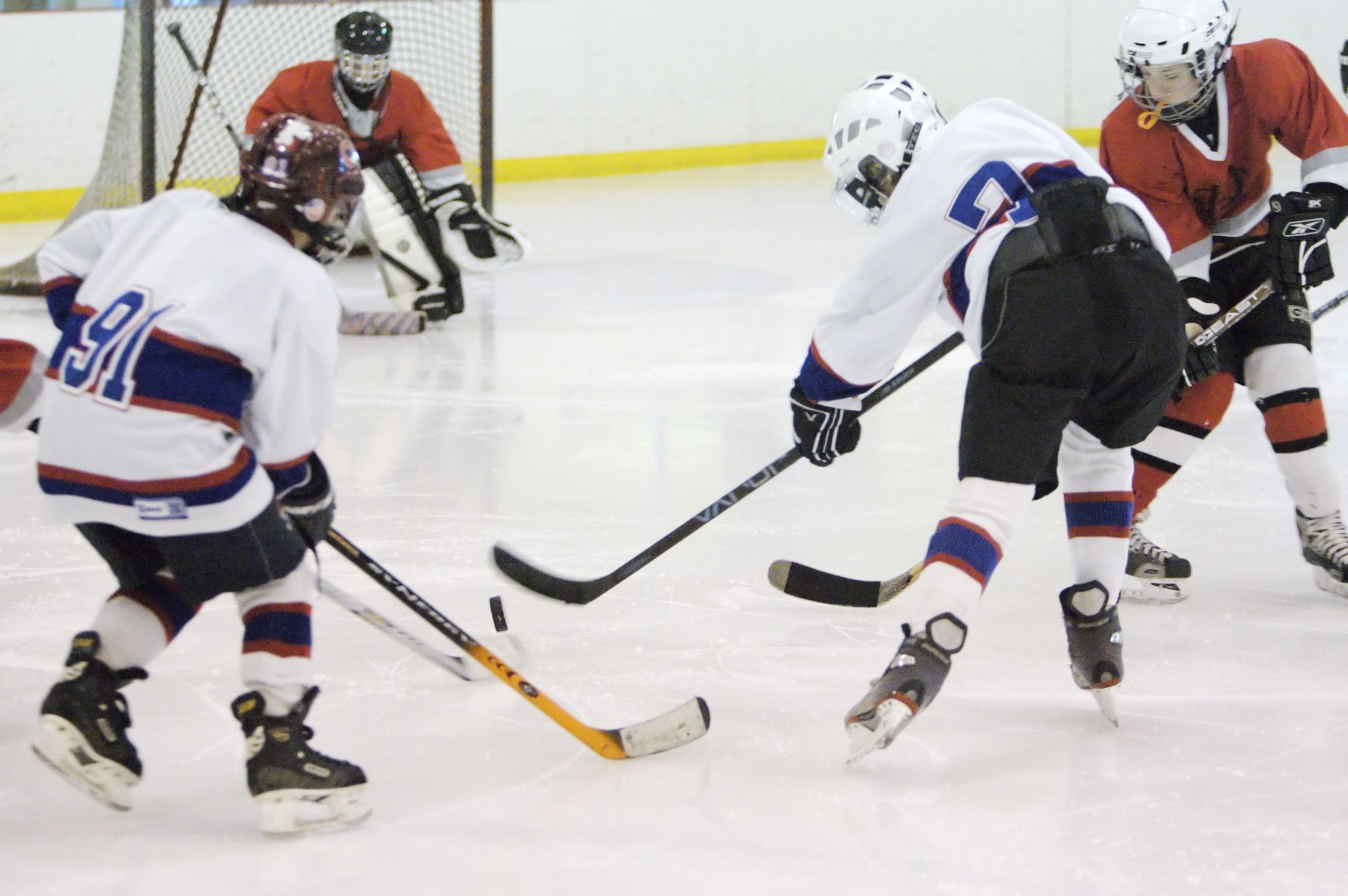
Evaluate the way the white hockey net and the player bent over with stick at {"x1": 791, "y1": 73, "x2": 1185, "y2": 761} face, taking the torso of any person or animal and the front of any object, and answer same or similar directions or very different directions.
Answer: very different directions

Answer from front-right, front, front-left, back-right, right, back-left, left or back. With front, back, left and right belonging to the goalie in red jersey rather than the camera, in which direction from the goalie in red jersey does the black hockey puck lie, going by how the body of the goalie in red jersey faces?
front

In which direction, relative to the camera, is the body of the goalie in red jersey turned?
toward the camera

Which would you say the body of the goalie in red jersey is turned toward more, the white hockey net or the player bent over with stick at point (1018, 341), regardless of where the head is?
the player bent over with stick

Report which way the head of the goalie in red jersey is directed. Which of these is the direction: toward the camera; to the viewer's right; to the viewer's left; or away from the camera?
toward the camera

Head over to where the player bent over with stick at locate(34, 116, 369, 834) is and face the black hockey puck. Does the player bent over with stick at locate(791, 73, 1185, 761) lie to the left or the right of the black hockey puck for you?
right

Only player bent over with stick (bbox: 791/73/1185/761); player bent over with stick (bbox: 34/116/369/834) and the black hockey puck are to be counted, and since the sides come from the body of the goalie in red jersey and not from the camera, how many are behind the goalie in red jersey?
0

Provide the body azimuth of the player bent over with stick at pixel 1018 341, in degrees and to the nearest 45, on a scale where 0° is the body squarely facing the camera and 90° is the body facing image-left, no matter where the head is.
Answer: approximately 135°

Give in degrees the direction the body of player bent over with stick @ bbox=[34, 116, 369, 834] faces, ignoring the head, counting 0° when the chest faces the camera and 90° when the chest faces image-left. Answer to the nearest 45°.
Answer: approximately 225°

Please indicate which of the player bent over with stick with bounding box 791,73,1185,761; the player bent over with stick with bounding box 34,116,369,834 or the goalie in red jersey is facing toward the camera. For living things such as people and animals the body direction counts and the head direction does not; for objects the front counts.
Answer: the goalie in red jersey

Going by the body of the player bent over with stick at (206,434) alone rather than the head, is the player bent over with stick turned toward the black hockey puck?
yes

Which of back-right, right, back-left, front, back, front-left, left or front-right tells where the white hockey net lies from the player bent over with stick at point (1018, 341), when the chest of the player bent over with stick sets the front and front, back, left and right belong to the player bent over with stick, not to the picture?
front

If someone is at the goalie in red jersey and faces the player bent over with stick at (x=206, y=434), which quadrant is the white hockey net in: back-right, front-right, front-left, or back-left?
back-right

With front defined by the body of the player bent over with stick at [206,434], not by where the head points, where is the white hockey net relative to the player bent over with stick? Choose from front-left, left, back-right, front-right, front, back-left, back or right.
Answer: front-left

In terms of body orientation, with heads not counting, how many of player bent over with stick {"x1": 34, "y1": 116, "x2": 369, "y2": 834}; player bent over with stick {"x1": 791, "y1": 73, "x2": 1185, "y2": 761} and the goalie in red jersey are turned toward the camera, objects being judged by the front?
1

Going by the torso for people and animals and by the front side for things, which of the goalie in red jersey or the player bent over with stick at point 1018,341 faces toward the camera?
the goalie in red jersey
